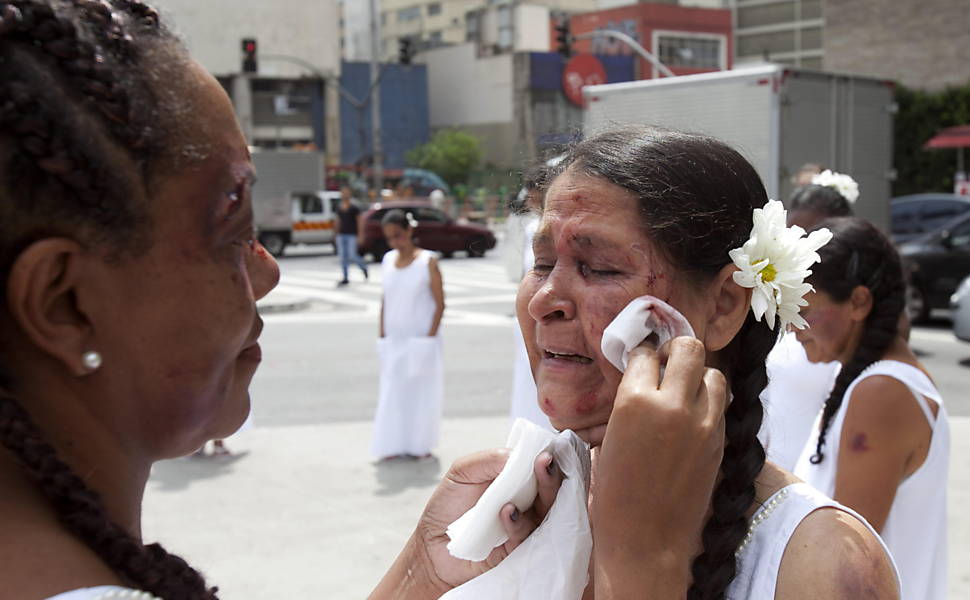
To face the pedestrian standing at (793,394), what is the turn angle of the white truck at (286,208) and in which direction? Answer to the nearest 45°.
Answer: approximately 90° to its right

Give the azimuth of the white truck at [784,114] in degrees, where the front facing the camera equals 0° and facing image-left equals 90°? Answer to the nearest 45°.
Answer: approximately 135°

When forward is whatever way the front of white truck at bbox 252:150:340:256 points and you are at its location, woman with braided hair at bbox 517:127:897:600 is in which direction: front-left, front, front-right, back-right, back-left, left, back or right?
right

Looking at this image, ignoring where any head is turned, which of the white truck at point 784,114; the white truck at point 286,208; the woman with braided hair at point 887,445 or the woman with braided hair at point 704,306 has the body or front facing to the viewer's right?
the white truck at point 286,208

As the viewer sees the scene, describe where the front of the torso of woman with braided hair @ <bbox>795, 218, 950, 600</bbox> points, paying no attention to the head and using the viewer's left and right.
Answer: facing to the left of the viewer

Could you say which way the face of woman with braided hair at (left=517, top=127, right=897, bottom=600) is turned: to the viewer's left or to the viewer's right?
to the viewer's left

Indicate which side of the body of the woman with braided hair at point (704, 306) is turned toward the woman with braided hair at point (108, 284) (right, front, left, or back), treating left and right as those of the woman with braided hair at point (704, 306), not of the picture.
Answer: front

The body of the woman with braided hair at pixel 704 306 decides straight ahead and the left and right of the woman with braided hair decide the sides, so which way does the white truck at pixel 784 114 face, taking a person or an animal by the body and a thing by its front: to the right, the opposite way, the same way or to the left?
to the right

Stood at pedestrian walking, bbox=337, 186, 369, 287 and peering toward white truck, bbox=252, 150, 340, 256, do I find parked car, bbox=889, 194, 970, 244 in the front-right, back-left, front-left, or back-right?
back-right

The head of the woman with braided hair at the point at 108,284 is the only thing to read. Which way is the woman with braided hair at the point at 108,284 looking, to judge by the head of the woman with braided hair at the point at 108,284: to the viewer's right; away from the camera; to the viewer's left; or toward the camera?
to the viewer's right

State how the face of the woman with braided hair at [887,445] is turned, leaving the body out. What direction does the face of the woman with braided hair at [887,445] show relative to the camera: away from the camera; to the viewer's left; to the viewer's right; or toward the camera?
to the viewer's left

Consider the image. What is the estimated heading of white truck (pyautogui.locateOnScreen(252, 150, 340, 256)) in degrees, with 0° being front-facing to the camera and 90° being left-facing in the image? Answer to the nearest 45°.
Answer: approximately 270°

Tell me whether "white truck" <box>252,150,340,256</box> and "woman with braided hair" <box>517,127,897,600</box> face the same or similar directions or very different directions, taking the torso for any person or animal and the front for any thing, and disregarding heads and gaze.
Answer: very different directions

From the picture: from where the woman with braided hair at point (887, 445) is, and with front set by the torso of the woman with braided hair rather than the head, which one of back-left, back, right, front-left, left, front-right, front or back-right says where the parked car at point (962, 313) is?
right
